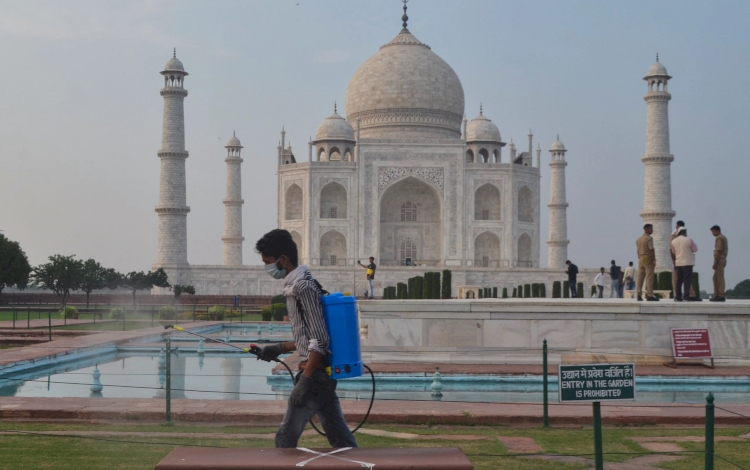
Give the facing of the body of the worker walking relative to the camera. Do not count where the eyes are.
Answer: to the viewer's left

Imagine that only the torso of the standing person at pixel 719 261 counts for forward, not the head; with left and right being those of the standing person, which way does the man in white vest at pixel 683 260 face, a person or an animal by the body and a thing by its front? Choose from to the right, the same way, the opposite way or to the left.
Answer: to the right

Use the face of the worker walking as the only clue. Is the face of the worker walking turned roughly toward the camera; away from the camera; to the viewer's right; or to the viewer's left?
to the viewer's left

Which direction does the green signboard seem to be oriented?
toward the camera

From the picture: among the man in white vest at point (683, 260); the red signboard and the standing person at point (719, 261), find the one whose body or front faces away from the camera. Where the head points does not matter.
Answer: the man in white vest

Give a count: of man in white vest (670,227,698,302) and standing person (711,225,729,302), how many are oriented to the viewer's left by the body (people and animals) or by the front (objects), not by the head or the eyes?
1

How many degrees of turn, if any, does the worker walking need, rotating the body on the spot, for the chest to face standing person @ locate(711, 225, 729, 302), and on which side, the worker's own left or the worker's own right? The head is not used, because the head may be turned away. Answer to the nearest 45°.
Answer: approximately 135° to the worker's own right

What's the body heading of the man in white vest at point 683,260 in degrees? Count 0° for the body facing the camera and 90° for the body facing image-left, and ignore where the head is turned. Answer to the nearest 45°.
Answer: approximately 180°

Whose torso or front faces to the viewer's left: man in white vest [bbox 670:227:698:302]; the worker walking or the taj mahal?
the worker walking

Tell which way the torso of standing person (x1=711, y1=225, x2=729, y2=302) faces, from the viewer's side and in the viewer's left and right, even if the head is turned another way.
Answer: facing to the left of the viewer

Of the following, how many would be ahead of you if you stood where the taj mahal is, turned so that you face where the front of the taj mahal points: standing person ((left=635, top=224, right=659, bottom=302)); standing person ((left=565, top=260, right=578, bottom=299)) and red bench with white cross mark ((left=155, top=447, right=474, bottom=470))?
3

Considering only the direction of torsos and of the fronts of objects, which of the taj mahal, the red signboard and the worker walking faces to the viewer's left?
the worker walking

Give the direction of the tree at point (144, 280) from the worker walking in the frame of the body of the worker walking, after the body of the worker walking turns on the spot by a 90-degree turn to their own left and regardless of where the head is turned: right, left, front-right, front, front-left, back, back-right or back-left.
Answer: back

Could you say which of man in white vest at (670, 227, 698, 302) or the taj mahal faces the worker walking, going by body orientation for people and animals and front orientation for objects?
the taj mahal

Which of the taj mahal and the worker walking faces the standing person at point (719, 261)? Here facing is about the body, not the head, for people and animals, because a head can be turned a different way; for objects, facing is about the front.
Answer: the taj mahal

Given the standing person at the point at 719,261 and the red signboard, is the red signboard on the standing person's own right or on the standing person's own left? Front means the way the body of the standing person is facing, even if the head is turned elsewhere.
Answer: on the standing person's own left

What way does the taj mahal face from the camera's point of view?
toward the camera
